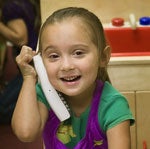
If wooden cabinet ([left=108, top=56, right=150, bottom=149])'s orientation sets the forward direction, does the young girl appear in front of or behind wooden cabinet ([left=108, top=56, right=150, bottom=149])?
in front

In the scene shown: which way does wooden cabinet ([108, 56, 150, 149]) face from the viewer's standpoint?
toward the camera
